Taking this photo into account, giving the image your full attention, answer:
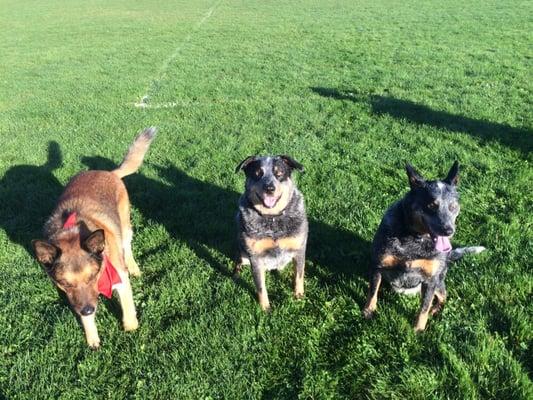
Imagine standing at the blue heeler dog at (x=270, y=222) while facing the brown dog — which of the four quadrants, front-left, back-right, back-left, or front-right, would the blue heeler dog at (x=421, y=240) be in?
back-left

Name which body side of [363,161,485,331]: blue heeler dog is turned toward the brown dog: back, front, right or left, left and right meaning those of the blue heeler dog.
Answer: right

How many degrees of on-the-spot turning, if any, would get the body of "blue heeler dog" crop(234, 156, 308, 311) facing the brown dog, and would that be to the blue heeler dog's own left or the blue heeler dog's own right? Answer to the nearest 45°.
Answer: approximately 90° to the blue heeler dog's own right

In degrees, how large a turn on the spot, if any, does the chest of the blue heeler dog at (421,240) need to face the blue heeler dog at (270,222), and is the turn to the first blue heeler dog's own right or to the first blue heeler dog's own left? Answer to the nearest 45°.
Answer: approximately 90° to the first blue heeler dog's own right

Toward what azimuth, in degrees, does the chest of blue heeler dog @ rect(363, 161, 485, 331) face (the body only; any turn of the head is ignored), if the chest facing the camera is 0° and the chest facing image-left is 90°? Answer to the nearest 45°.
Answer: approximately 0°

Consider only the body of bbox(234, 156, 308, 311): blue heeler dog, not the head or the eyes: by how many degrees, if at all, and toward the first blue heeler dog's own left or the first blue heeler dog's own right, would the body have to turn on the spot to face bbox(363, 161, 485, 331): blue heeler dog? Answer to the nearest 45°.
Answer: approximately 90° to the first blue heeler dog's own left
